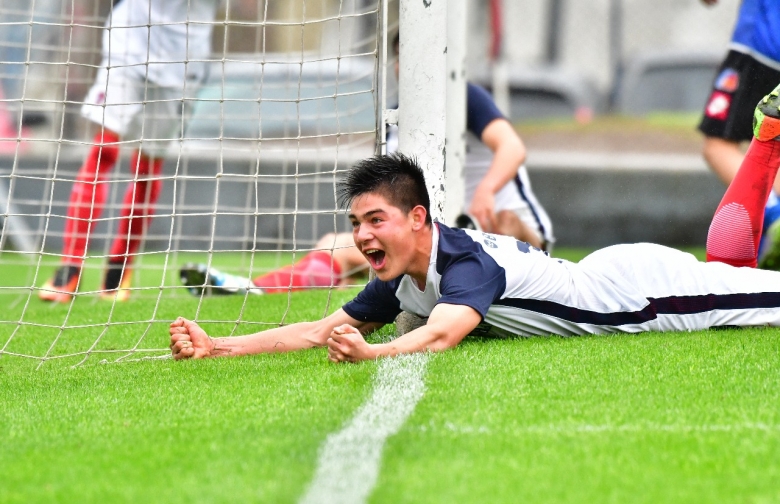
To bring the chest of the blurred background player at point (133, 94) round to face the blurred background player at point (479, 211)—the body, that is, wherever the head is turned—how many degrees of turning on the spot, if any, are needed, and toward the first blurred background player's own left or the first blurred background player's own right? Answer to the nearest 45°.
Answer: approximately 90° to the first blurred background player's own left

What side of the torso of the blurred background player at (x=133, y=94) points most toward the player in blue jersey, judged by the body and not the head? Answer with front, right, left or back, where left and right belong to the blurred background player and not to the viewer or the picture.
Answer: left

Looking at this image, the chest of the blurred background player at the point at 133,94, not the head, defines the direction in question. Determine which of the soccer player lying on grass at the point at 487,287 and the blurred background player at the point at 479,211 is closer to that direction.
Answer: the soccer player lying on grass

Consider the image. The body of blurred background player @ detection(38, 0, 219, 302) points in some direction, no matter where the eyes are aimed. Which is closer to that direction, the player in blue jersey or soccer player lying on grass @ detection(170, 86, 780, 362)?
the soccer player lying on grass

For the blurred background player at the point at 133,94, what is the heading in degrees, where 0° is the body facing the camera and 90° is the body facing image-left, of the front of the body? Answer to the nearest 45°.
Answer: approximately 45°

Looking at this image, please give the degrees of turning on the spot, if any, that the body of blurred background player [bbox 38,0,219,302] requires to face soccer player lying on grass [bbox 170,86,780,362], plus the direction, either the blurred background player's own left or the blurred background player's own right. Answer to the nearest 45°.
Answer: approximately 45° to the blurred background player's own left
